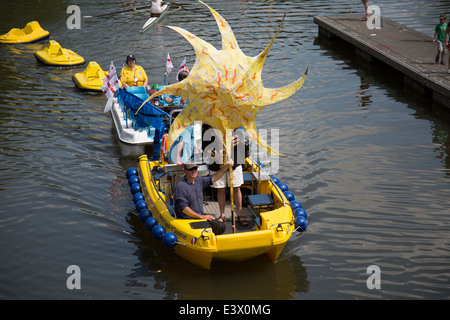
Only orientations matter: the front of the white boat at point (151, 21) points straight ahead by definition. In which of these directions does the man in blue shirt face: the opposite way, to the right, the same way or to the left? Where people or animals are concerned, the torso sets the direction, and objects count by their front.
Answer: to the left

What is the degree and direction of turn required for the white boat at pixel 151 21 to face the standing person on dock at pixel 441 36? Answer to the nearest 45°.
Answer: approximately 90° to its left

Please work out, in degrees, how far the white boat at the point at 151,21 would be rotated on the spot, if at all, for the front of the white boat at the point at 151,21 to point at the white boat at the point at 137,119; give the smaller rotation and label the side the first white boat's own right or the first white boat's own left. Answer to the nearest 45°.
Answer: approximately 45° to the first white boat's own left
